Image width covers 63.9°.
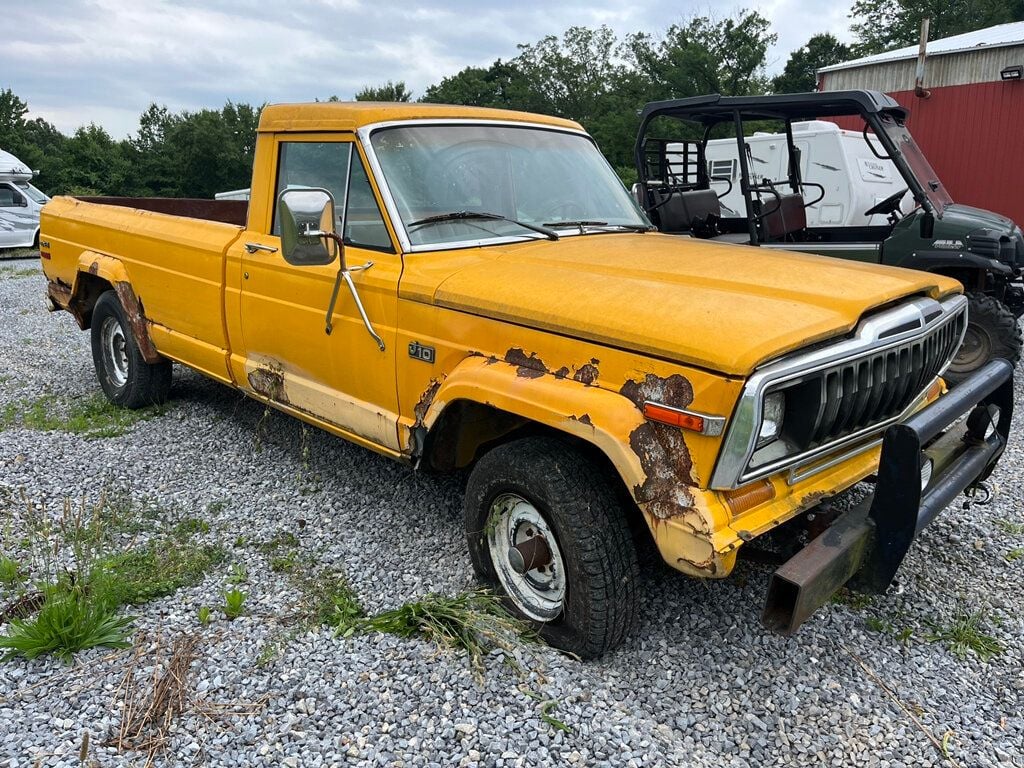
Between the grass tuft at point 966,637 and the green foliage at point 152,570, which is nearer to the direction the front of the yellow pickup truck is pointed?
the grass tuft

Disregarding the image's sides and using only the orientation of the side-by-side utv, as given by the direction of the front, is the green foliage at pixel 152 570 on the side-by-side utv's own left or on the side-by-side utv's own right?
on the side-by-side utv's own right

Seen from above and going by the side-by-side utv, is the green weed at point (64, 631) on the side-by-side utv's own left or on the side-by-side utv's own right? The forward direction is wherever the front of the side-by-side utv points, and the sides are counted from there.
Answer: on the side-by-side utv's own right

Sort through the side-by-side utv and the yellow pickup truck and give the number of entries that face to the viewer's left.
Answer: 0

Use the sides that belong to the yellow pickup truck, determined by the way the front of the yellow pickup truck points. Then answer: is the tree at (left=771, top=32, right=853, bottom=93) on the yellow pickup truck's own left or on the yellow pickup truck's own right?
on the yellow pickup truck's own left

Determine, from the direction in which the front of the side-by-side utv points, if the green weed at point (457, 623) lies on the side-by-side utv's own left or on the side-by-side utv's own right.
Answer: on the side-by-side utv's own right

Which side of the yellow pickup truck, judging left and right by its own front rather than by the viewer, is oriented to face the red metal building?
left

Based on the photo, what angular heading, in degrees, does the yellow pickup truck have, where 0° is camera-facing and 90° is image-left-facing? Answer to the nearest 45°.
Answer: approximately 315°

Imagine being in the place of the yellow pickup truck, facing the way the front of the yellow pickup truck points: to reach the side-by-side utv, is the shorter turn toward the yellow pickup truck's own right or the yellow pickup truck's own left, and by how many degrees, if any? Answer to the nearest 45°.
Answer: approximately 90° to the yellow pickup truck's own left

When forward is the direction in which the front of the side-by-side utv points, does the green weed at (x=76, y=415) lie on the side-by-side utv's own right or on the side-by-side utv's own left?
on the side-by-side utv's own right

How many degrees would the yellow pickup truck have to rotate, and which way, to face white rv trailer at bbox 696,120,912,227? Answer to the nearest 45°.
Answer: approximately 90° to its left
